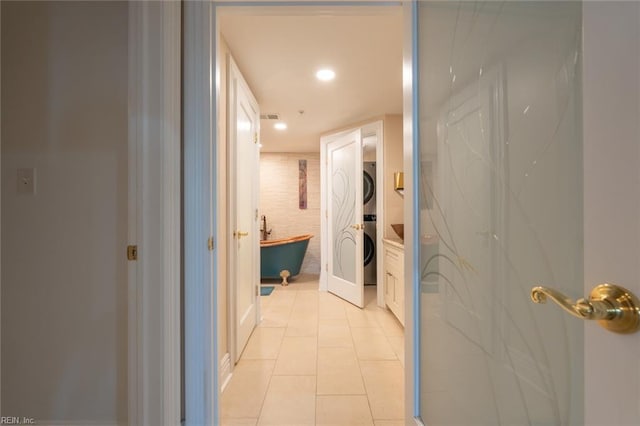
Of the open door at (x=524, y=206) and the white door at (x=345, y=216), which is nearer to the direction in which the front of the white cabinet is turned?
the white door

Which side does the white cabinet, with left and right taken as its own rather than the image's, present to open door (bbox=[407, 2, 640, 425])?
left

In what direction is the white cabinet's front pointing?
to the viewer's left

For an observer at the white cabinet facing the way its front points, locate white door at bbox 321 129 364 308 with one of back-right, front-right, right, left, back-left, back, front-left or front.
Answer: front-right

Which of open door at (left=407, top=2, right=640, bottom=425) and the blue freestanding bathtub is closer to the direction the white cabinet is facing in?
the blue freestanding bathtub

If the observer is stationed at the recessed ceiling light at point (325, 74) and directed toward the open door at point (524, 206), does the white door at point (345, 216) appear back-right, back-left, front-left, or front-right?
back-left

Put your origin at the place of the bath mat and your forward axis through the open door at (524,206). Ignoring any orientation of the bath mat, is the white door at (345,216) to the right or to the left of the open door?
left
